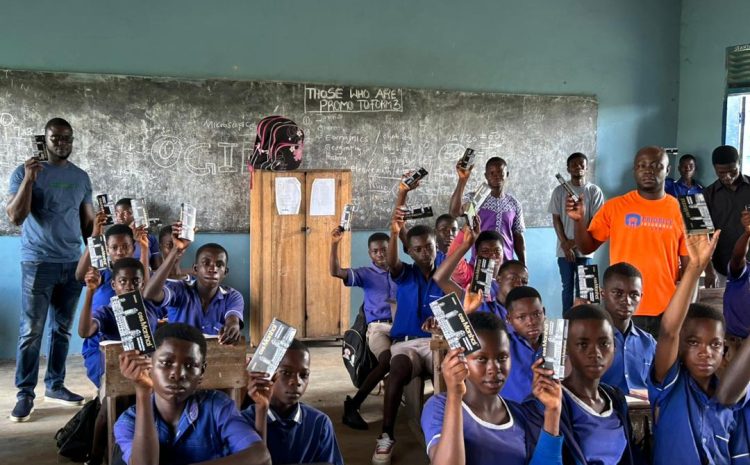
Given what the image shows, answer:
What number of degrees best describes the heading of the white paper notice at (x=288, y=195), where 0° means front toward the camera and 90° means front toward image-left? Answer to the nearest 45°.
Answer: approximately 0°

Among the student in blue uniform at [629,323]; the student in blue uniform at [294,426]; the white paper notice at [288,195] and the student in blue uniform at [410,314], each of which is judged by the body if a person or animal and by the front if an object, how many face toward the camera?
4

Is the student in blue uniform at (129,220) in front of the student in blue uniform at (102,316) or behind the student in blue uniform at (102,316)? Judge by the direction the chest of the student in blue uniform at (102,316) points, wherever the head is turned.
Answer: behind

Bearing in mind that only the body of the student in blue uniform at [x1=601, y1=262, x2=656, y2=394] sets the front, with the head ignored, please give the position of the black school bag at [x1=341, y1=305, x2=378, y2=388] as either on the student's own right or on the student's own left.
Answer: on the student's own right

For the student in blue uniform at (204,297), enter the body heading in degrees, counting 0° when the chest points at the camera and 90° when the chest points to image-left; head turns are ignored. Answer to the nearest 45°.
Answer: approximately 0°

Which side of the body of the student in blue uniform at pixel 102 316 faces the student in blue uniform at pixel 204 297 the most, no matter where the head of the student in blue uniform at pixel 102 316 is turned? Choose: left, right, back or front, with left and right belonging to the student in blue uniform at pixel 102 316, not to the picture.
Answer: left

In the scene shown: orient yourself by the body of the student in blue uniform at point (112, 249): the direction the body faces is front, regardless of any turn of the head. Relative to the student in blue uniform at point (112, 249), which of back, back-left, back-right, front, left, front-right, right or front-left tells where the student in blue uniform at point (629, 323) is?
front-left

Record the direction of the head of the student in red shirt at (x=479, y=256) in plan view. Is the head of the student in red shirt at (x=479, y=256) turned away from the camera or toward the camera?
toward the camera

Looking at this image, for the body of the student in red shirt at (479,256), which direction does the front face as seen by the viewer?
toward the camera

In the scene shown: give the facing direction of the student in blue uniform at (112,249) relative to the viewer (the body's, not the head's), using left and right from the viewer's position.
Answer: facing the viewer

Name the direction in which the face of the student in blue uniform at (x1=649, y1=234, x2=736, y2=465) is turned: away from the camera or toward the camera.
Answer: toward the camera

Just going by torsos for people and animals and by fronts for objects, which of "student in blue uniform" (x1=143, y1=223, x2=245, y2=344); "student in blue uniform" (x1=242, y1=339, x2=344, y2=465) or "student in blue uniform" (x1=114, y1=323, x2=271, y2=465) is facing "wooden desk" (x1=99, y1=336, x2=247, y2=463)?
"student in blue uniform" (x1=143, y1=223, x2=245, y2=344)

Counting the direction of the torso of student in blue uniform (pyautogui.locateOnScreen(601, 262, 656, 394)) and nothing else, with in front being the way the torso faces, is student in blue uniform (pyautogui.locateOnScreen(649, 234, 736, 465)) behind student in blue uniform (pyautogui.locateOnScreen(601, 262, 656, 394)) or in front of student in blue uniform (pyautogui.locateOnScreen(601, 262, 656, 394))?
in front

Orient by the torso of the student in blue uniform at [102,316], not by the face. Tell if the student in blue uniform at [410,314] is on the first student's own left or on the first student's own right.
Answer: on the first student's own left

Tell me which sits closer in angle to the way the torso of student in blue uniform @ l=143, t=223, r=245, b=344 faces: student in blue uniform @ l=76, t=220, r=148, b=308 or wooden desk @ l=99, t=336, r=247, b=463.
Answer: the wooden desk
